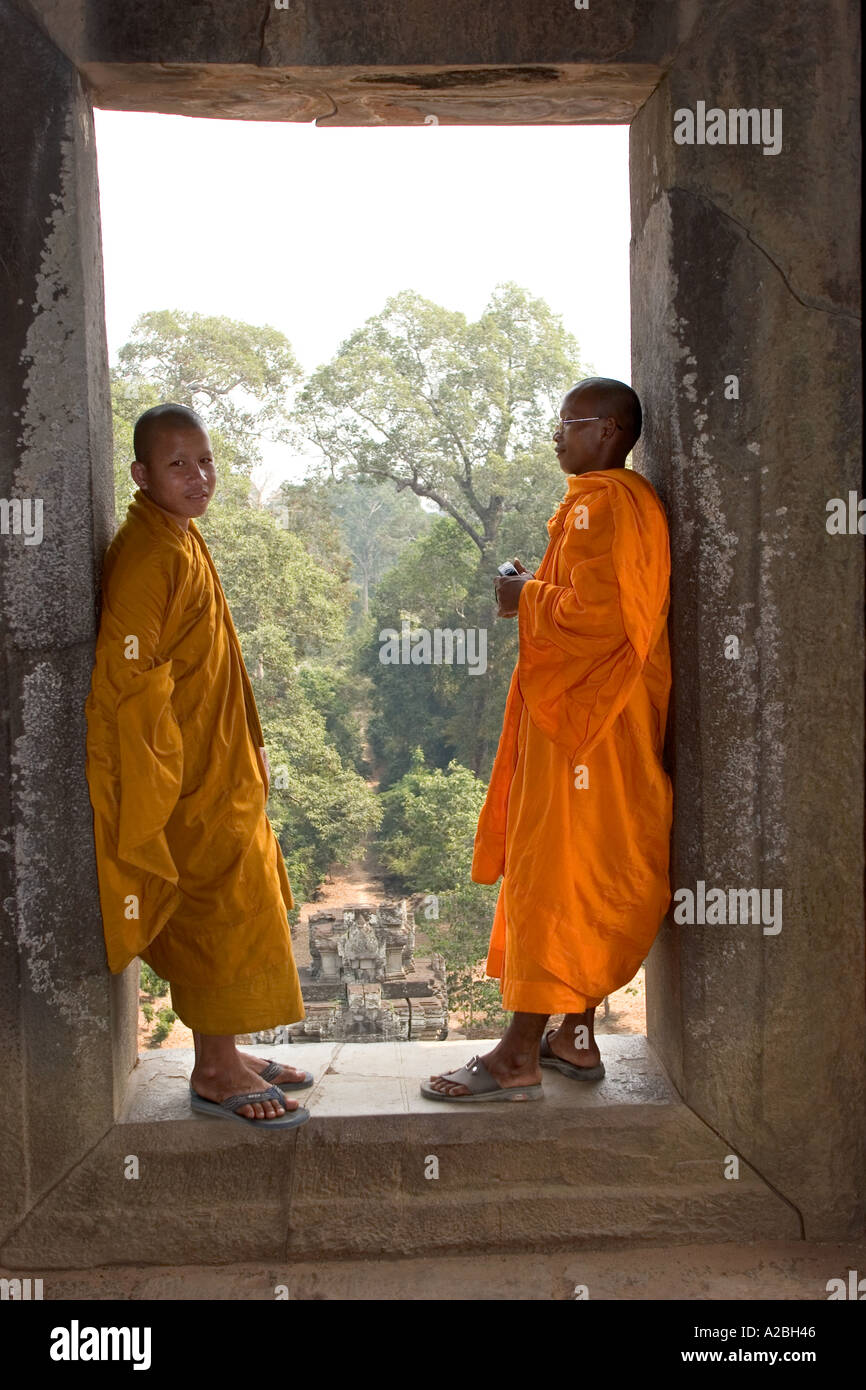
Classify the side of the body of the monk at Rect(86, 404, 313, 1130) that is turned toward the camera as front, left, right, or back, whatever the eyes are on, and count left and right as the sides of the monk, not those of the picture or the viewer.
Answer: right

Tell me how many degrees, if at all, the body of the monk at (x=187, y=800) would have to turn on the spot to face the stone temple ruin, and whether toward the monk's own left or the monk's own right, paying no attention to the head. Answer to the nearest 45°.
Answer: approximately 90° to the monk's own left

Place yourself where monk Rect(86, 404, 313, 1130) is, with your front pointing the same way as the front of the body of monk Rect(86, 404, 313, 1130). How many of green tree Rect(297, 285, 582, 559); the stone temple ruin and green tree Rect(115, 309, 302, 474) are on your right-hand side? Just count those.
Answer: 0

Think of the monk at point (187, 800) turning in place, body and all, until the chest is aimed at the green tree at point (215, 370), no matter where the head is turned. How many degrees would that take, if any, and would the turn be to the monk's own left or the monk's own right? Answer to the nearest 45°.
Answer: approximately 90° to the monk's own left

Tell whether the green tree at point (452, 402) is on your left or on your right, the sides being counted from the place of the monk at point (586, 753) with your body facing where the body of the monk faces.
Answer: on your right

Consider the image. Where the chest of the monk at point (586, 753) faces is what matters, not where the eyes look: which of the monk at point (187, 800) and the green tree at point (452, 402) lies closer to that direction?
the monk

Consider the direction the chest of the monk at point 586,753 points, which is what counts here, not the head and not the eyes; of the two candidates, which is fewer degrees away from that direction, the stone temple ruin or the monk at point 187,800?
the monk

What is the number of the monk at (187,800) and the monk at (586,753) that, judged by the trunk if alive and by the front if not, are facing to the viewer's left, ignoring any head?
1

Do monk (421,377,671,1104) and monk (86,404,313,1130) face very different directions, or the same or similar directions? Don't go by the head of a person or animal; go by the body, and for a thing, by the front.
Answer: very different directions

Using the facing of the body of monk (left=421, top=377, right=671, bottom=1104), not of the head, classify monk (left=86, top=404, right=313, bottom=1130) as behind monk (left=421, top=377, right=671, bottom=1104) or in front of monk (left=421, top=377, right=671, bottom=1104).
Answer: in front

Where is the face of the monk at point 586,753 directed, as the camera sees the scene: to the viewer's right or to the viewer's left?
to the viewer's left

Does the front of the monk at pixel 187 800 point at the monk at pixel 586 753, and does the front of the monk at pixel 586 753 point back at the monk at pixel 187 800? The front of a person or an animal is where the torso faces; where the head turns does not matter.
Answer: yes

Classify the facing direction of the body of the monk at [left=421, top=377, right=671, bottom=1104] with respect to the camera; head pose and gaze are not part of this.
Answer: to the viewer's left

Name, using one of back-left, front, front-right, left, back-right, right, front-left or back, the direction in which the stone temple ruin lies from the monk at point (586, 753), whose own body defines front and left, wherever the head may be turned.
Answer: right

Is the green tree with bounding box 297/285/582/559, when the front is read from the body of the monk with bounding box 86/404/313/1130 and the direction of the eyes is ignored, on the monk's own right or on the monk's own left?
on the monk's own left
